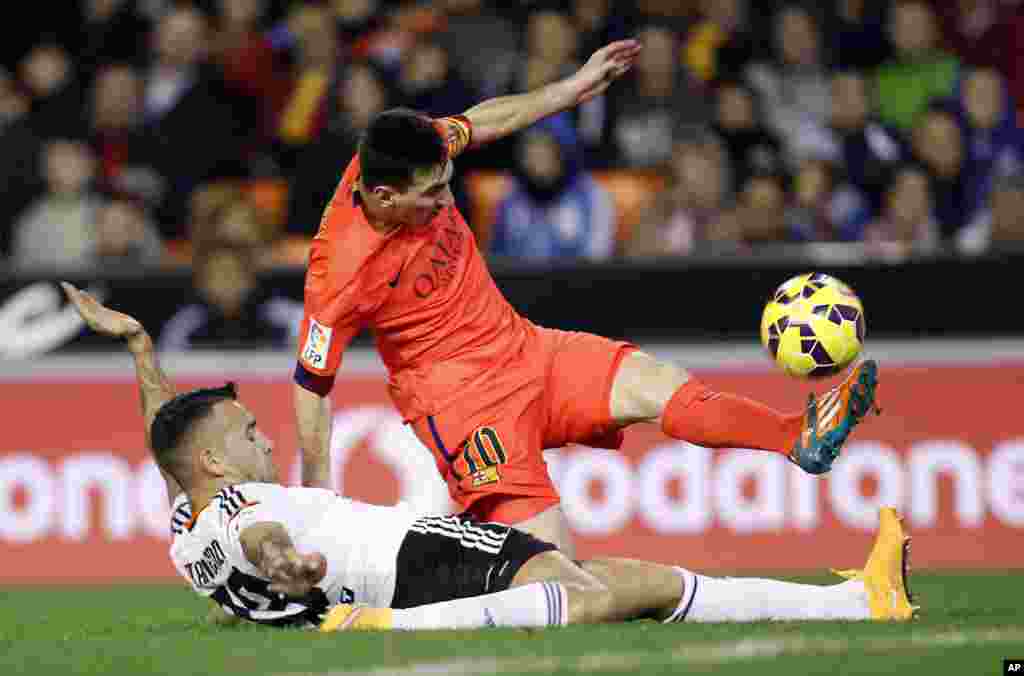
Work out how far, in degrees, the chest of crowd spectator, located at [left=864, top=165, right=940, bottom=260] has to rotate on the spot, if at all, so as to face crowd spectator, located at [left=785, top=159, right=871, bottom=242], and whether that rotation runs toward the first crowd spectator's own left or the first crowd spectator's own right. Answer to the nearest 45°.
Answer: approximately 90° to the first crowd spectator's own right

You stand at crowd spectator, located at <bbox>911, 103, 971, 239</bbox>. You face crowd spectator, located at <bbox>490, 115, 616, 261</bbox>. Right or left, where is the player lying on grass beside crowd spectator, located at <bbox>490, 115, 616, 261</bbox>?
left

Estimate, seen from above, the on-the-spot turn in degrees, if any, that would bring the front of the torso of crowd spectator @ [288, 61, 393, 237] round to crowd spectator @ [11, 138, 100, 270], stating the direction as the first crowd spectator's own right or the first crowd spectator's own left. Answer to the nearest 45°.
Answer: approximately 90° to the first crowd spectator's own right

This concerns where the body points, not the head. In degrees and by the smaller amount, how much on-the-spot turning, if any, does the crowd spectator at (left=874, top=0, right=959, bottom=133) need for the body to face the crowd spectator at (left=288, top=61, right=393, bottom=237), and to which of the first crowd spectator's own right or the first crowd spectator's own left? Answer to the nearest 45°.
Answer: approximately 90° to the first crowd spectator's own right

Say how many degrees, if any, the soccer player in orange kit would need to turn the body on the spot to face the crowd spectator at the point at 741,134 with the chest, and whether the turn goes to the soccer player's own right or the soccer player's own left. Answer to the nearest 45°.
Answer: approximately 135° to the soccer player's own left

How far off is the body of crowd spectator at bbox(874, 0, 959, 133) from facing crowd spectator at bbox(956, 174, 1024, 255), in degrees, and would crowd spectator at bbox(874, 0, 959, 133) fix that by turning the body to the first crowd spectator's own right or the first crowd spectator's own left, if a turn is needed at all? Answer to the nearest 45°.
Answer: approximately 45° to the first crowd spectator's own left

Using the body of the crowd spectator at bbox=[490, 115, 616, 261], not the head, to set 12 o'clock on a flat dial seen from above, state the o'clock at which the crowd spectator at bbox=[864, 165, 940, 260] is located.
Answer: the crowd spectator at bbox=[864, 165, 940, 260] is roughly at 9 o'clock from the crowd spectator at bbox=[490, 115, 616, 261].

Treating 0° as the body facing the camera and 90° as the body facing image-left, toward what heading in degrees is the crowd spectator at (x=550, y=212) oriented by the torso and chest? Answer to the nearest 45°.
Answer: approximately 0°

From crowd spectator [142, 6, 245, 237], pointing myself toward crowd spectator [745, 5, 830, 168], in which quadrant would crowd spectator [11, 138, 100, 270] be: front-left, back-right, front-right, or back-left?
back-right

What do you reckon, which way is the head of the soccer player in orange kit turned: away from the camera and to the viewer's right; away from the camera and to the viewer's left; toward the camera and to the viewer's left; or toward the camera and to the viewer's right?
toward the camera and to the viewer's right
